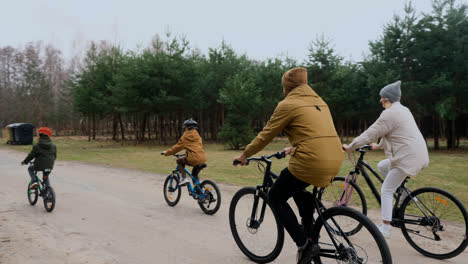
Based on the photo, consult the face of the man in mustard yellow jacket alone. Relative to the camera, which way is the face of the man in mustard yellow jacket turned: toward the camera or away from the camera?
away from the camera

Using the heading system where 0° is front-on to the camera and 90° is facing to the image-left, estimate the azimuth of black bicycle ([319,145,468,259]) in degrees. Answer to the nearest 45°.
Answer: approximately 135°

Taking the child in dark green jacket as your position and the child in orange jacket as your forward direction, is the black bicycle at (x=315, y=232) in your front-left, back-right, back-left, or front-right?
front-right

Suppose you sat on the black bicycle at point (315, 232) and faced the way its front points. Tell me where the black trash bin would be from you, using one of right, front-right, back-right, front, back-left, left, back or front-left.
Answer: front

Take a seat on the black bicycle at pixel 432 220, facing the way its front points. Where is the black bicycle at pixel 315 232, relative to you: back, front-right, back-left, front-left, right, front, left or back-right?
left

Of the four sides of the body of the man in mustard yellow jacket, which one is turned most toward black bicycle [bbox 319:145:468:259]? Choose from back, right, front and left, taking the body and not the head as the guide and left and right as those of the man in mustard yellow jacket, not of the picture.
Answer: right

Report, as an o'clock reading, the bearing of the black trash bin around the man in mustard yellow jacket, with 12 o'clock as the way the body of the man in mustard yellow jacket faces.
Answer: The black trash bin is roughly at 12 o'clock from the man in mustard yellow jacket.

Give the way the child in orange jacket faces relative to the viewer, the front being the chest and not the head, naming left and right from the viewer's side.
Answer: facing away from the viewer and to the left of the viewer

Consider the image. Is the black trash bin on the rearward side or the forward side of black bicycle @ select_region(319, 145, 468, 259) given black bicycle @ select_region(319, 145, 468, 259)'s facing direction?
on the forward side

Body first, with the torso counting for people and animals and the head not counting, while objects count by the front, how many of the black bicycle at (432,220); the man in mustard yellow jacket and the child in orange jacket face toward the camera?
0

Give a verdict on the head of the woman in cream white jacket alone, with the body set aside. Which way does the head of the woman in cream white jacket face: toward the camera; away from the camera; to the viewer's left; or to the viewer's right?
to the viewer's left

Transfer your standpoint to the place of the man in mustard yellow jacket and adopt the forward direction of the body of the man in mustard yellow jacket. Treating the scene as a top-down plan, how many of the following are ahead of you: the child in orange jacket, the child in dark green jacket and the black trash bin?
3

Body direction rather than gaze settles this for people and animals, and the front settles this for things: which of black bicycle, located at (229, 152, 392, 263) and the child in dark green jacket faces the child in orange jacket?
the black bicycle
